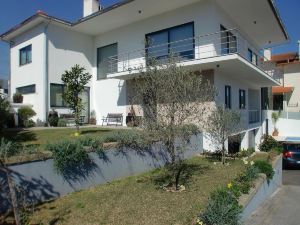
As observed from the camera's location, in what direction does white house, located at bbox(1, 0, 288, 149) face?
facing the viewer and to the left of the viewer

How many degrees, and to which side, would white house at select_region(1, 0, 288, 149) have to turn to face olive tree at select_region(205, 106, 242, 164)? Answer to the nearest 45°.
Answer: approximately 90° to its left

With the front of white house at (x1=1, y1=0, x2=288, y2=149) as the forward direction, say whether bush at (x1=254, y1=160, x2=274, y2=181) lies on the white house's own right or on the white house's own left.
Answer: on the white house's own left

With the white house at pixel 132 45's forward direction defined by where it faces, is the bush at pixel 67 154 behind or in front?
in front

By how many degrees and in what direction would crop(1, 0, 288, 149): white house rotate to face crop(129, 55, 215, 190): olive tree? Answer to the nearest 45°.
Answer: approximately 45° to its left

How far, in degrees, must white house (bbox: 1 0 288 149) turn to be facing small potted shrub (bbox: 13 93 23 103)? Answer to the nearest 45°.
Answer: approximately 45° to its right

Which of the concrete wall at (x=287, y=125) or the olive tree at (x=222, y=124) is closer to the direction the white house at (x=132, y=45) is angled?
the olive tree

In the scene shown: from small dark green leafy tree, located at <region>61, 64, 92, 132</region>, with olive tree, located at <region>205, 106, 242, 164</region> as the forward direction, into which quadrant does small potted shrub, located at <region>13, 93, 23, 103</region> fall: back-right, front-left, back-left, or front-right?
back-left

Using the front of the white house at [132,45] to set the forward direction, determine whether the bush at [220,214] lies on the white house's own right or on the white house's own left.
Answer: on the white house's own left
